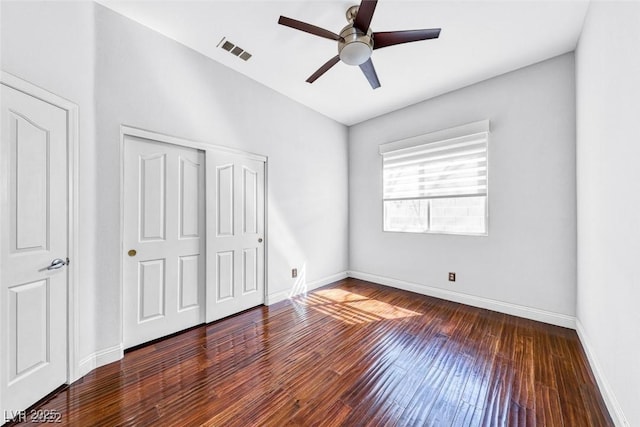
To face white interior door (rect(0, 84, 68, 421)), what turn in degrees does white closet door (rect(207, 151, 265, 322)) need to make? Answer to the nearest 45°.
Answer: approximately 90° to its right

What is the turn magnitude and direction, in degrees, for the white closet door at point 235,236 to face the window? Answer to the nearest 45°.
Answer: approximately 45° to its left

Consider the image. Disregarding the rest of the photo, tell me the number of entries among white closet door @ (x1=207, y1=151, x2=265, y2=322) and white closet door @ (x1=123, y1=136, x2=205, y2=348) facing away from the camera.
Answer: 0

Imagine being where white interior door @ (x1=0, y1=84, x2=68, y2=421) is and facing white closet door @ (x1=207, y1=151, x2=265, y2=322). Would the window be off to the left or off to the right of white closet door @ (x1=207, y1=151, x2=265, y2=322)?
right

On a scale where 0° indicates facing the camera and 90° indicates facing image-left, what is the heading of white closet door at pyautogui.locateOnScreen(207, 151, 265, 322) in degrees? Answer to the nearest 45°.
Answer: approximately 315°

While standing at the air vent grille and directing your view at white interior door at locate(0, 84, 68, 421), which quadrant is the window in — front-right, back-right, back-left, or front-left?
back-left

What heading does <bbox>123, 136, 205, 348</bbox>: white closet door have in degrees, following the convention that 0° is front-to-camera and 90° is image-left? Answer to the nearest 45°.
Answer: approximately 315°

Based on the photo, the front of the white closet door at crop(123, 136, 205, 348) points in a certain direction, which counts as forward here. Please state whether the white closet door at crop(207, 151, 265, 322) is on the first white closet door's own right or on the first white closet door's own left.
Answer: on the first white closet door's own left

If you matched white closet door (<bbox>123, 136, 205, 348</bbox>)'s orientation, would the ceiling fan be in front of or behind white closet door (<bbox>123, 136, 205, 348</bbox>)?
in front

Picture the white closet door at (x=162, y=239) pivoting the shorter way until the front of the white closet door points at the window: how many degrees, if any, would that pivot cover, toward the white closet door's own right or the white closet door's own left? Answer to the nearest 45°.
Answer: approximately 45° to the white closet door's own left
